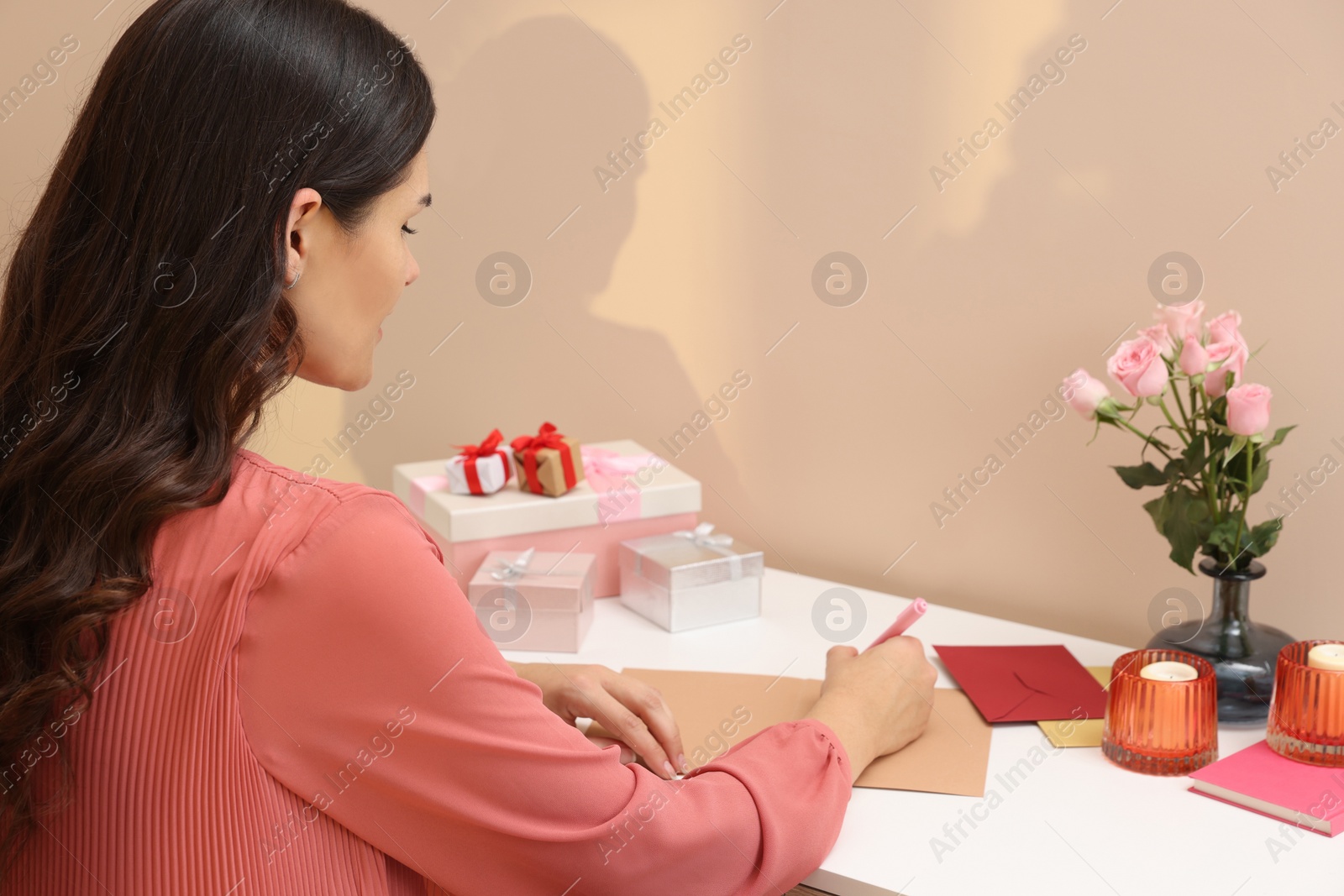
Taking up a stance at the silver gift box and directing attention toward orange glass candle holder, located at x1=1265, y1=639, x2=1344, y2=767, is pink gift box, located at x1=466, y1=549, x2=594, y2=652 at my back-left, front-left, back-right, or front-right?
back-right

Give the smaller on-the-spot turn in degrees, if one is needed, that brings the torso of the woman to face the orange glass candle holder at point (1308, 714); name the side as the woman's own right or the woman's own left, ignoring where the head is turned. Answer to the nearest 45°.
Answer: approximately 45° to the woman's own right

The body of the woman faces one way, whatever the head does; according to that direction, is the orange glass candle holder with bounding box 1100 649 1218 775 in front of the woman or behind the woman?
in front

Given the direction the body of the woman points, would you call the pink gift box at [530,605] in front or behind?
in front

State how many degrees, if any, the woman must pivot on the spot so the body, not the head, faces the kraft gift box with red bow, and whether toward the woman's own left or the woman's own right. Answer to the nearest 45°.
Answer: approximately 45° to the woman's own left

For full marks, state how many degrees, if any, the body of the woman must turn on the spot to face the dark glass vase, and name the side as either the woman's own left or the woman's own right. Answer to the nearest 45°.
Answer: approximately 45° to the woman's own right

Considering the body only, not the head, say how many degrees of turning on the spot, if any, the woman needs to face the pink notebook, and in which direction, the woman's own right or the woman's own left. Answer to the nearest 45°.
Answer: approximately 45° to the woman's own right

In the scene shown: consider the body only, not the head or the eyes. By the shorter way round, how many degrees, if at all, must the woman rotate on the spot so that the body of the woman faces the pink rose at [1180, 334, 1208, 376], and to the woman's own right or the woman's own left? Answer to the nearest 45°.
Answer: approximately 45° to the woman's own right

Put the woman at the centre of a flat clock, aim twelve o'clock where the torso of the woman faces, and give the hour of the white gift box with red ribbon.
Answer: The white gift box with red ribbon is roughly at 11 o'clock from the woman.

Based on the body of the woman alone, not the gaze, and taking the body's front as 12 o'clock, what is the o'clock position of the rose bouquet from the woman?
The rose bouquet is roughly at 1 o'clock from the woman.

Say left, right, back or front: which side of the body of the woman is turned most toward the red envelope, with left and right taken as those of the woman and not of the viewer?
front

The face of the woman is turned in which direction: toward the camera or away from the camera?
away from the camera

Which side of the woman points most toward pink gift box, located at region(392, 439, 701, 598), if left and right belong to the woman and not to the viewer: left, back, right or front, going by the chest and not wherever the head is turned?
front

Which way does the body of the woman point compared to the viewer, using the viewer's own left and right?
facing away from the viewer and to the right of the viewer
